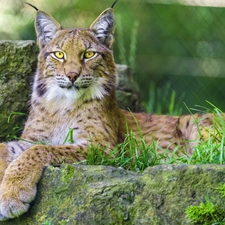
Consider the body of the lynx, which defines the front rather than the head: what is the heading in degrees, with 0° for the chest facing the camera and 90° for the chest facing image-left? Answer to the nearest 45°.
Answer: approximately 45°

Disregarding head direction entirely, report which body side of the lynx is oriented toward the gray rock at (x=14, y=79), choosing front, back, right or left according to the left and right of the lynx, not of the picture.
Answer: right
